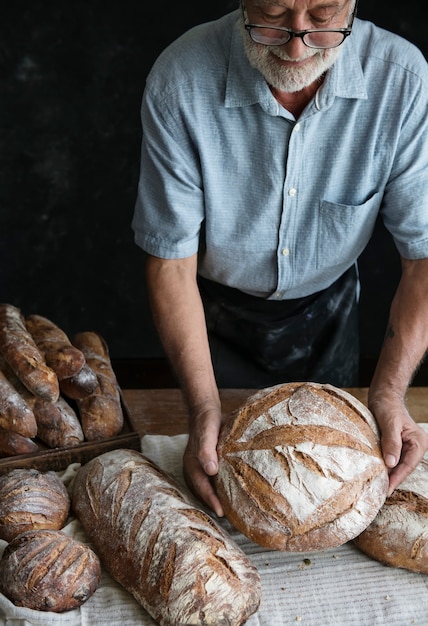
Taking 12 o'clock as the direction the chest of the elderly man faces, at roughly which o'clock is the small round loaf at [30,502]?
The small round loaf is roughly at 1 o'clock from the elderly man.

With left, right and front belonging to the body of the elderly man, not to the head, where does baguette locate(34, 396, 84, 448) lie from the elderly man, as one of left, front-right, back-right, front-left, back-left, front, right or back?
front-right

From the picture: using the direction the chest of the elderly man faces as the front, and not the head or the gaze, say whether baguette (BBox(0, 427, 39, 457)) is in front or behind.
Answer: in front

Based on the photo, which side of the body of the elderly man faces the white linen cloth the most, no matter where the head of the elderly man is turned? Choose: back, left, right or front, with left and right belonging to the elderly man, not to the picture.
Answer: front

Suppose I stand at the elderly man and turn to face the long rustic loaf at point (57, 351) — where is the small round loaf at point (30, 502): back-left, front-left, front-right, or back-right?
front-left

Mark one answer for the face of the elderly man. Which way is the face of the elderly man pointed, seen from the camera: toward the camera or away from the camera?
toward the camera

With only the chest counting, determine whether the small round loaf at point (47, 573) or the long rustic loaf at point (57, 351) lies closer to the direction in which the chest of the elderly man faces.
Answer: the small round loaf

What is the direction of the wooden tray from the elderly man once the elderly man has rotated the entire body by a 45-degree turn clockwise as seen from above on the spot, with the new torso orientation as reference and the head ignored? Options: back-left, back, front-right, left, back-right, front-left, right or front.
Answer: front

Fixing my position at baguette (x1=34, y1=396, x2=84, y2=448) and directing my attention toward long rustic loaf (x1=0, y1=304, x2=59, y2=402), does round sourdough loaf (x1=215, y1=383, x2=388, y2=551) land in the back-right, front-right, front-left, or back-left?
back-right

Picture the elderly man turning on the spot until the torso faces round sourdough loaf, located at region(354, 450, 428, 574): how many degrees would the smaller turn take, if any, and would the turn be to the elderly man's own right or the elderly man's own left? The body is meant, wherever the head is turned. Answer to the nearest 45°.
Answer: approximately 45° to the elderly man's own left

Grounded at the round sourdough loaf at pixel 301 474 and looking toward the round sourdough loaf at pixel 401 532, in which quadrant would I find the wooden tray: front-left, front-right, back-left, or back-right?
back-left

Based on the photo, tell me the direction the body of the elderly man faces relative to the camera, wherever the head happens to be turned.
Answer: toward the camera

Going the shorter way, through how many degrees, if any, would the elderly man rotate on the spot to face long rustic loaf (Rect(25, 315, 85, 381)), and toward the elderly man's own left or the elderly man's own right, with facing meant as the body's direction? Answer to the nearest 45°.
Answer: approximately 45° to the elderly man's own right

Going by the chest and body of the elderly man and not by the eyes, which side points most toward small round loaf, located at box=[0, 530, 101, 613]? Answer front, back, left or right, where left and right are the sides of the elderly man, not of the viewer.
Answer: front
